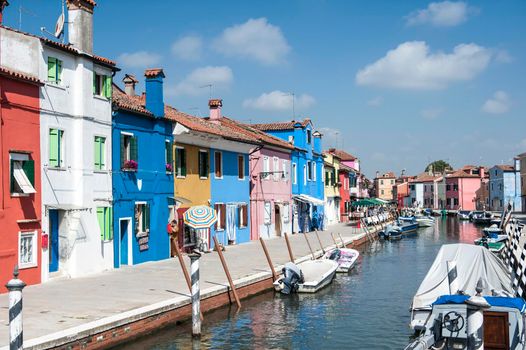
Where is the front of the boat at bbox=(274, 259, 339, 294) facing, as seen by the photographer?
facing away from the viewer and to the right of the viewer

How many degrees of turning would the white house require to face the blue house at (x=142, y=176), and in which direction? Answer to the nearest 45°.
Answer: approximately 90° to its left

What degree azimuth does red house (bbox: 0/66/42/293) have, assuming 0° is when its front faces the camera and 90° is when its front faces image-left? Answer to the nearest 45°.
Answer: approximately 315°

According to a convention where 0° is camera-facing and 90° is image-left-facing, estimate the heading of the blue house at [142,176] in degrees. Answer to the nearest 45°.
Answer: approximately 315°

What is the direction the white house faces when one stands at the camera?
facing the viewer and to the right of the viewer

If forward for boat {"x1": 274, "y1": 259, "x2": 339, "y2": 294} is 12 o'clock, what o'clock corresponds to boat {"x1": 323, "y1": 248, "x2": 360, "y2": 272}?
boat {"x1": 323, "y1": 248, "x2": 360, "y2": 272} is roughly at 11 o'clock from boat {"x1": 274, "y1": 259, "x2": 339, "y2": 294}.

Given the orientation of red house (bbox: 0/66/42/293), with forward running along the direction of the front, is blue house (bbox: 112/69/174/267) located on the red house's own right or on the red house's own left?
on the red house's own left

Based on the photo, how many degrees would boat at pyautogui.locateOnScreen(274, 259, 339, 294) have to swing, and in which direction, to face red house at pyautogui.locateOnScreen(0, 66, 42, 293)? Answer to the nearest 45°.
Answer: approximately 180°

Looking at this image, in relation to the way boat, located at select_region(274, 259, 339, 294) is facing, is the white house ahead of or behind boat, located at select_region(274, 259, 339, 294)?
behind
